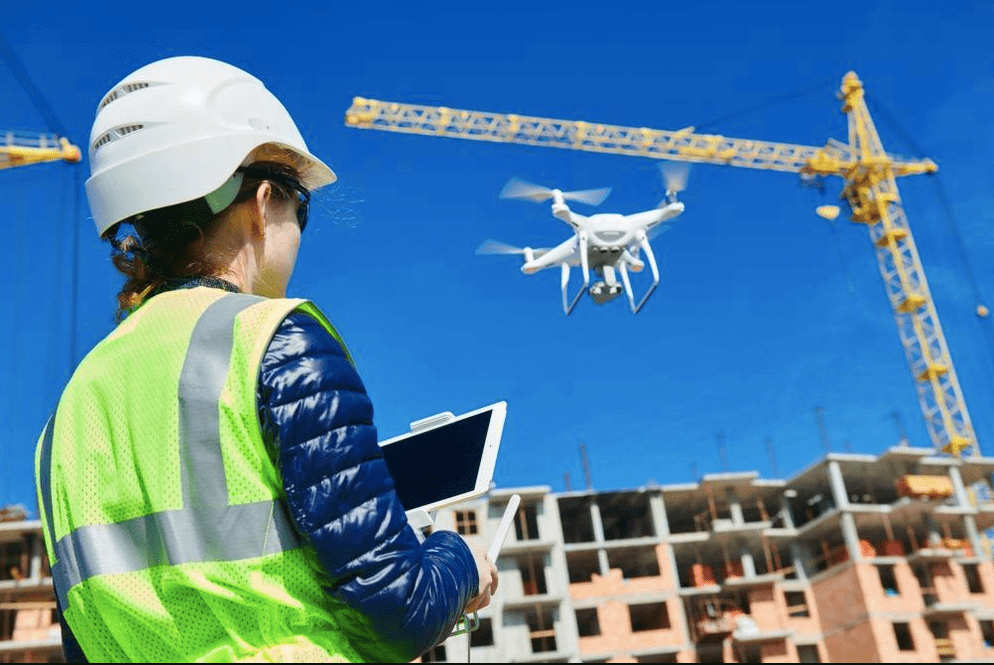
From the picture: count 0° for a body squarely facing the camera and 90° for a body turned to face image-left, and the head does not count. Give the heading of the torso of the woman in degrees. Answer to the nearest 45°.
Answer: approximately 225°

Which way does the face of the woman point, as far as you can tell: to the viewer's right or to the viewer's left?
to the viewer's right
